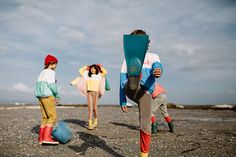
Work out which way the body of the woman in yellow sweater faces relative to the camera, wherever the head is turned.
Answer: toward the camera

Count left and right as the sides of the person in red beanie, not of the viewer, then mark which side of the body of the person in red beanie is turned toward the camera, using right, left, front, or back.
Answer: right

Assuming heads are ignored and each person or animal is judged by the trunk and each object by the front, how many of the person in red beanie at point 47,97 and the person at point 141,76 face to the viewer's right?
1

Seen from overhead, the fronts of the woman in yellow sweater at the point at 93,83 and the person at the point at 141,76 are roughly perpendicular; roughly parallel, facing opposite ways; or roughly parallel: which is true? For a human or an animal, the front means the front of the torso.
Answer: roughly parallel

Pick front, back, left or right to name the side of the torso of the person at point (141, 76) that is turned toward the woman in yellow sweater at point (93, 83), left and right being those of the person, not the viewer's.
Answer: back

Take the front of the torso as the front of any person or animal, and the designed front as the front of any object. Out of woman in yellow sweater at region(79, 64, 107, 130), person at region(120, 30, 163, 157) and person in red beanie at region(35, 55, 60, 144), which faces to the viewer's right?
the person in red beanie

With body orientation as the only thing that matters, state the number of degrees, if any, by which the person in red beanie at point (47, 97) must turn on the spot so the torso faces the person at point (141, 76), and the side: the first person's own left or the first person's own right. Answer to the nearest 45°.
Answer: approximately 45° to the first person's own right

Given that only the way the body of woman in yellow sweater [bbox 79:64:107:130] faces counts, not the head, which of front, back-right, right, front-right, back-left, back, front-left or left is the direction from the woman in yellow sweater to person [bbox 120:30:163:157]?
front

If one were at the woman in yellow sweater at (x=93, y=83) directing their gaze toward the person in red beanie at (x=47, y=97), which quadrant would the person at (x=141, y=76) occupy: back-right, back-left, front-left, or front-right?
front-left

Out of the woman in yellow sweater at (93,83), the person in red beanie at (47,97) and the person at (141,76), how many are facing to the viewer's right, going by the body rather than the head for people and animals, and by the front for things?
1

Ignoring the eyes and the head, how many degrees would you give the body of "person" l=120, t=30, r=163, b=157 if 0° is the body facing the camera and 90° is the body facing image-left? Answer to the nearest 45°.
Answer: approximately 0°

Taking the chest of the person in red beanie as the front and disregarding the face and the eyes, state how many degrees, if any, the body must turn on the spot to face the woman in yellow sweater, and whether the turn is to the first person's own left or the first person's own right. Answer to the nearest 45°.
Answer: approximately 45° to the first person's own left

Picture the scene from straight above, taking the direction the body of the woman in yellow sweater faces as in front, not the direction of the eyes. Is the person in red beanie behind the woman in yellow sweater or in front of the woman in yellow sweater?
in front
